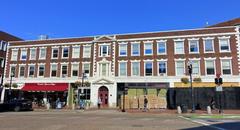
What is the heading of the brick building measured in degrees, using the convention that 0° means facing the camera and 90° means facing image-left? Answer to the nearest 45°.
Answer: approximately 0°
